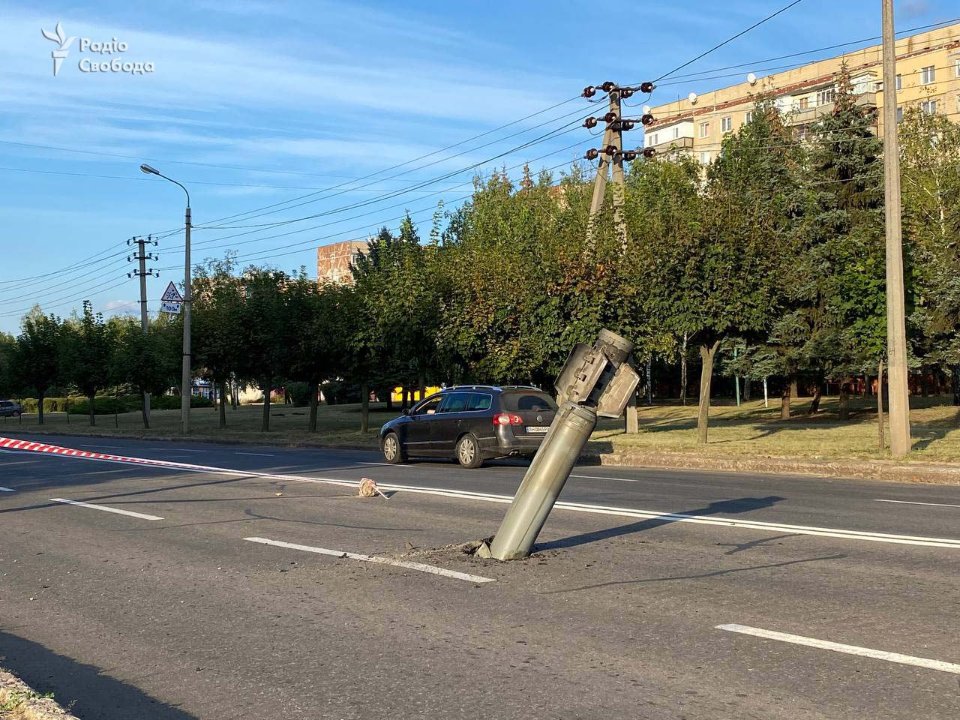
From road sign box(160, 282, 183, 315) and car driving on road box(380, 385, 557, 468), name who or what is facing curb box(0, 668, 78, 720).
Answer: the road sign

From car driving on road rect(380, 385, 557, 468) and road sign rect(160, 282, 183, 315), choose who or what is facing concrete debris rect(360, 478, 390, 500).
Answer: the road sign

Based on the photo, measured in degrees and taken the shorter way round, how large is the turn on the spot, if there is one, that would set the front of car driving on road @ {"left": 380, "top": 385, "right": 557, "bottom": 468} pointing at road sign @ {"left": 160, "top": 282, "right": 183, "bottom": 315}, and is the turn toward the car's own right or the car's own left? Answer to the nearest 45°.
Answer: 0° — it already faces it

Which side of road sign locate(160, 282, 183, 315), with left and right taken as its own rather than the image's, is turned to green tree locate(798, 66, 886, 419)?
left

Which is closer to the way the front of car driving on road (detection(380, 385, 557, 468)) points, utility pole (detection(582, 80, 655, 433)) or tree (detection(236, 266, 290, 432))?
the tree

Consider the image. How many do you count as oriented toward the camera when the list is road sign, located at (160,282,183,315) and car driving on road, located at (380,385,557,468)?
1

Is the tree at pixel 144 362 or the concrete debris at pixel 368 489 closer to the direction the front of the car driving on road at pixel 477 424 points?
the tree

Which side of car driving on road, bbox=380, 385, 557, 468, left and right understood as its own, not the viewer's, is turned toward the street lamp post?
front

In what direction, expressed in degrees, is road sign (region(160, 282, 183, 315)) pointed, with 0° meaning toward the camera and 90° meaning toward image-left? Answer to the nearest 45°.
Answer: approximately 0°

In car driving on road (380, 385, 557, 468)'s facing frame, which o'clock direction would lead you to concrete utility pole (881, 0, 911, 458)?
The concrete utility pole is roughly at 5 o'clock from the car driving on road.

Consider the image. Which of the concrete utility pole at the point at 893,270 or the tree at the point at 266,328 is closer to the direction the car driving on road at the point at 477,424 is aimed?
the tree

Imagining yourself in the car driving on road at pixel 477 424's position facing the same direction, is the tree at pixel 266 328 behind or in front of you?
in front

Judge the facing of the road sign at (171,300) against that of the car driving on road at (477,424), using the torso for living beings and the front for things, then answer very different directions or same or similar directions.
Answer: very different directions

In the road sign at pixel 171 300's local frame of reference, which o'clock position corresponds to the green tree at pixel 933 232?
The green tree is roughly at 10 o'clock from the road sign.

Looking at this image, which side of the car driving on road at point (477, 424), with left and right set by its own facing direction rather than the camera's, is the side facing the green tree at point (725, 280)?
right

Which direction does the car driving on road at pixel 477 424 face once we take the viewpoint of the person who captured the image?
facing away from the viewer and to the left of the viewer

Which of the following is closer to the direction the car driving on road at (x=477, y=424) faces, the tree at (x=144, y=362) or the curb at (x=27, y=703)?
the tree
